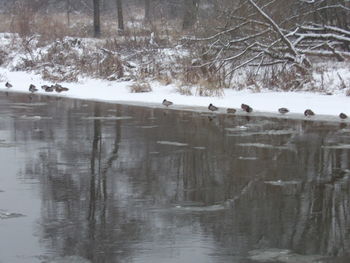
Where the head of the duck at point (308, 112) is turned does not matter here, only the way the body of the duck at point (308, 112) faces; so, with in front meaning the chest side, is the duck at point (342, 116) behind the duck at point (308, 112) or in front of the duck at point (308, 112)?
behind

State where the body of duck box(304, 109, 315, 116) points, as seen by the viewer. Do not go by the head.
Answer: to the viewer's left

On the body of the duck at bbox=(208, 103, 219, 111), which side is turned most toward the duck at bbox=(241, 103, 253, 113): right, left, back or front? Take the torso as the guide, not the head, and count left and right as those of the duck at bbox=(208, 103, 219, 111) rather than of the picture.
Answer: back

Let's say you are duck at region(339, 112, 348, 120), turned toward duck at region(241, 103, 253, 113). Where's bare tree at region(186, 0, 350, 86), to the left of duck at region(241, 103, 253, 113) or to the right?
right

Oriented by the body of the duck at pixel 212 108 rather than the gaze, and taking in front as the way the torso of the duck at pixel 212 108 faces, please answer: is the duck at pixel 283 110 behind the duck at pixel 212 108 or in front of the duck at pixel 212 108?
behind

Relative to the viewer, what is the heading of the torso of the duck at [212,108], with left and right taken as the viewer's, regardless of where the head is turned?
facing to the left of the viewer

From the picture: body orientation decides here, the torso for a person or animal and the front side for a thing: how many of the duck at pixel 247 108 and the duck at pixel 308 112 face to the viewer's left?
2

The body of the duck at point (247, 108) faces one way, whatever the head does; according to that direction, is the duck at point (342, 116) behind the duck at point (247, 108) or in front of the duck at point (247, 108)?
behind

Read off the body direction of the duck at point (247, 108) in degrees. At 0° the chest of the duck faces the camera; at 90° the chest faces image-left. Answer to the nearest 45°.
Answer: approximately 90°
